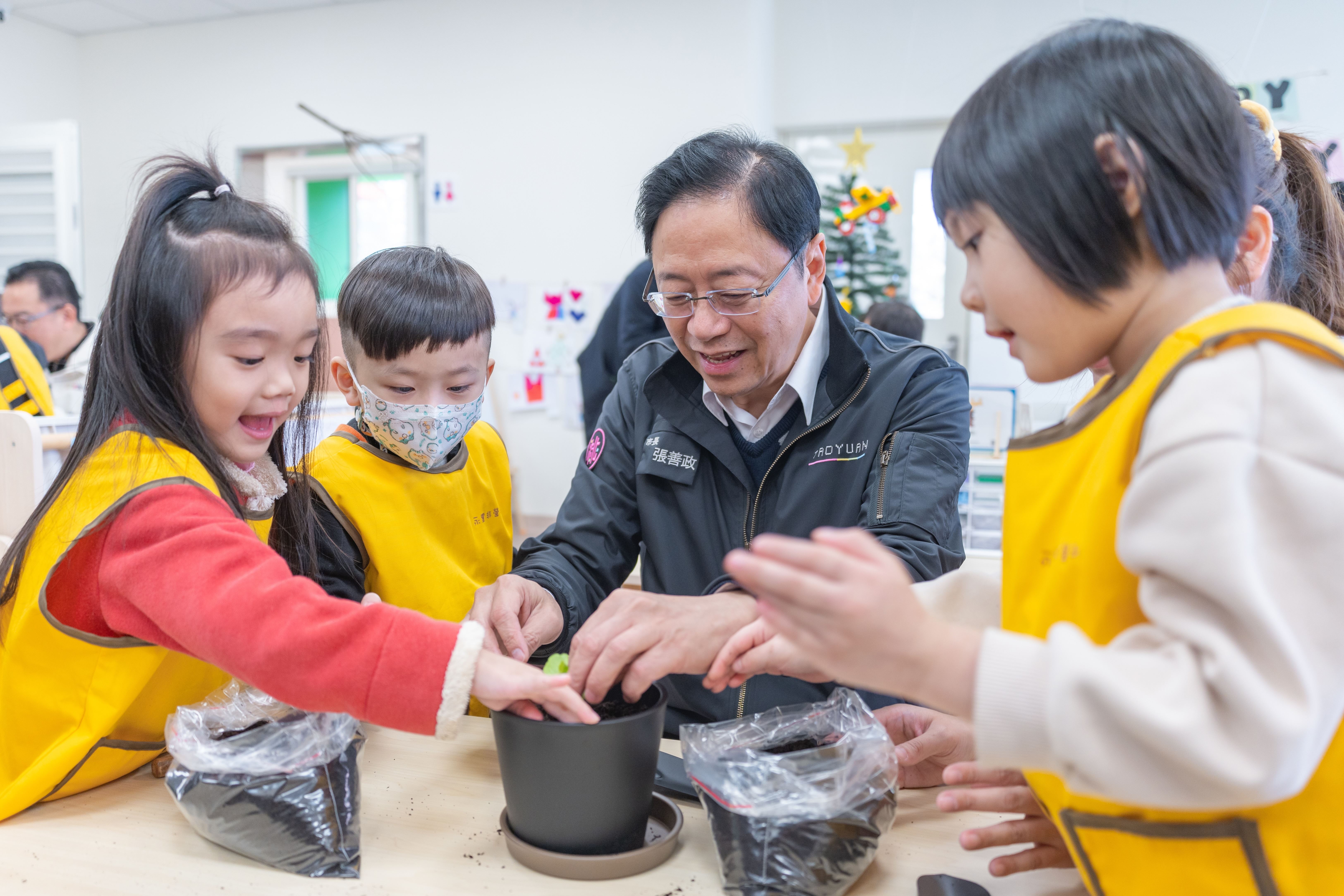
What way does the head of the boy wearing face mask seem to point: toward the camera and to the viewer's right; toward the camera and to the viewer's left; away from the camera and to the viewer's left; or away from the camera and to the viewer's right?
toward the camera and to the viewer's right

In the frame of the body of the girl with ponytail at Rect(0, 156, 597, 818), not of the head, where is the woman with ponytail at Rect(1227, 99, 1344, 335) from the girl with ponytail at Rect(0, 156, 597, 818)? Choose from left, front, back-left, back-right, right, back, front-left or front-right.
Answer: front-left

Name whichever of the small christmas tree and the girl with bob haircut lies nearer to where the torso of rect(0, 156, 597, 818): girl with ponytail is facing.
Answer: the girl with bob haircut

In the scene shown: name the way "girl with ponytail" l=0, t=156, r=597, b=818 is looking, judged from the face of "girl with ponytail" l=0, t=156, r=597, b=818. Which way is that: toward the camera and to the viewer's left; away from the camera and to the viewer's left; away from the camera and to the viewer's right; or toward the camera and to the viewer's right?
toward the camera and to the viewer's right

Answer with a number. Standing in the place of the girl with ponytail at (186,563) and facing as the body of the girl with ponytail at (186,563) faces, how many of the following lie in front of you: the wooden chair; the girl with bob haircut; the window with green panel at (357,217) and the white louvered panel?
1

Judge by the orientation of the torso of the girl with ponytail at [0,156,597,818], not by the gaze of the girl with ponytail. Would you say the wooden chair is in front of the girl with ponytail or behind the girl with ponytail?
behind

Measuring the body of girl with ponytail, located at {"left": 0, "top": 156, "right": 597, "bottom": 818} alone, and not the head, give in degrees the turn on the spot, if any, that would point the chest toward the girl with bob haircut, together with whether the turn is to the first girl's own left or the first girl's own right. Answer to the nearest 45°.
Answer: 0° — they already face them

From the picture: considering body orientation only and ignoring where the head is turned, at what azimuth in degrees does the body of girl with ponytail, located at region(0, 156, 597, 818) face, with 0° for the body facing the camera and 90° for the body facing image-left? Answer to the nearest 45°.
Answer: approximately 315°

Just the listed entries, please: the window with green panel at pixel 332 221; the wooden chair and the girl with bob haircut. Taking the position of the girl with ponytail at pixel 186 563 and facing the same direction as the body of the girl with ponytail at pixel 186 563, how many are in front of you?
1

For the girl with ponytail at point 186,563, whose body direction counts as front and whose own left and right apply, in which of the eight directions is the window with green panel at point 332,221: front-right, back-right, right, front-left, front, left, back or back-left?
back-left

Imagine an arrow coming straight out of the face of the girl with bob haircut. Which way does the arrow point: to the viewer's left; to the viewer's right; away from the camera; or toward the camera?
to the viewer's left

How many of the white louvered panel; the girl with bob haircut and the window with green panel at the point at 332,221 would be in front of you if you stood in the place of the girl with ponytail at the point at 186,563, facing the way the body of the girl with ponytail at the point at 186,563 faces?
1
